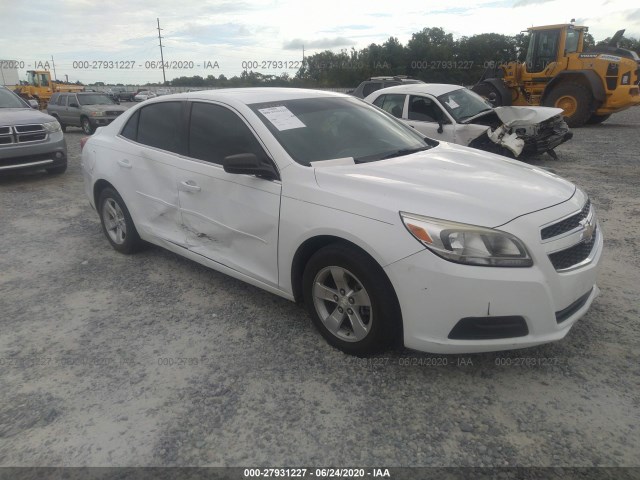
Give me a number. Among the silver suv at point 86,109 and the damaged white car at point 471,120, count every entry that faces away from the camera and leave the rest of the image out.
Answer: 0

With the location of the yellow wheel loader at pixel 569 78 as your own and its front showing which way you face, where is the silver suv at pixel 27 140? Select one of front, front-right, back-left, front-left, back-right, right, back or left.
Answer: left

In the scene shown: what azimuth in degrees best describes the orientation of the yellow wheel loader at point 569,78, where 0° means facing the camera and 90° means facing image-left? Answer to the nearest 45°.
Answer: approximately 135°

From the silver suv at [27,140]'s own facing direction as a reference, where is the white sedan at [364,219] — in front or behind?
in front

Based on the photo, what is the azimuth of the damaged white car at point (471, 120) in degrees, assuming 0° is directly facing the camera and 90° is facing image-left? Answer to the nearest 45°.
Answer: approximately 315°

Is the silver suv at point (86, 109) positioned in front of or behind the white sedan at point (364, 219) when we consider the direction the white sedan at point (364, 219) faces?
behind

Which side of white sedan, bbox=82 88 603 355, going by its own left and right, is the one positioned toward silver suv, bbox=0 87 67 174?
back

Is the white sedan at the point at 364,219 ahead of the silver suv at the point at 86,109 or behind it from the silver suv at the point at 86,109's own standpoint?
ahead

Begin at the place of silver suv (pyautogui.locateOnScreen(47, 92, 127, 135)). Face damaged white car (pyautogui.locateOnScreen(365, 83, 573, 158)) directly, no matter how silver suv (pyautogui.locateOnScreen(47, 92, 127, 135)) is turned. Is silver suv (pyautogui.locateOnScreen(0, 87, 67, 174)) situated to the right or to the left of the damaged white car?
right

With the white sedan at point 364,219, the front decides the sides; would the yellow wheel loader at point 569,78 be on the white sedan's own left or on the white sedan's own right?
on the white sedan's own left

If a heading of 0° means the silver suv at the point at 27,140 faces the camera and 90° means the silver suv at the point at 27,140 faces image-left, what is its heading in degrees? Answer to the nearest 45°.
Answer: approximately 315°

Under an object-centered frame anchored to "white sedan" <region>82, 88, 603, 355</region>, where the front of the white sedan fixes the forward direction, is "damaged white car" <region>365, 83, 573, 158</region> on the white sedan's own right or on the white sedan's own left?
on the white sedan's own left

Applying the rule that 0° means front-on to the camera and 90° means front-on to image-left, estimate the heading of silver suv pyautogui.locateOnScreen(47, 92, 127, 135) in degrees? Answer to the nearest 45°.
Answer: approximately 315°

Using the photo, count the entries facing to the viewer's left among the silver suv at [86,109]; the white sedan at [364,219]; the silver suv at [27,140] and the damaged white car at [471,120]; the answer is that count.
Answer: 0

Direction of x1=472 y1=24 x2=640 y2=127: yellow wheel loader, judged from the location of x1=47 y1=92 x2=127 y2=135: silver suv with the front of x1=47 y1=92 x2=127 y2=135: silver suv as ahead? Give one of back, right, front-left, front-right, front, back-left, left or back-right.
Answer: front

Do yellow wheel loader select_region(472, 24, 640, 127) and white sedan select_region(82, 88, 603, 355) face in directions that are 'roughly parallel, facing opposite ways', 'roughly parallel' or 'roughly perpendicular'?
roughly parallel, facing opposite ways

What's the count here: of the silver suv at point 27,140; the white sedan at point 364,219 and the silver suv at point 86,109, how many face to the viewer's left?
0

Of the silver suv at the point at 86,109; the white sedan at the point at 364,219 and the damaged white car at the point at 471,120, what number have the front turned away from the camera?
0
